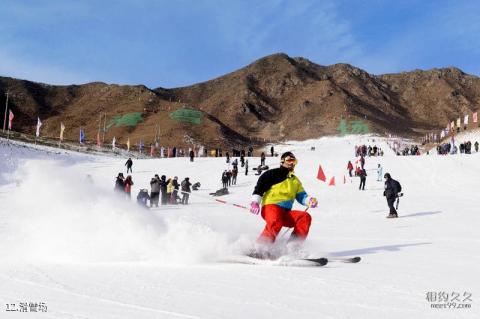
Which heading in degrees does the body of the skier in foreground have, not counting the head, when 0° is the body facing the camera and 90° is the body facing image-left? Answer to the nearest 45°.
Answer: approximately 315°

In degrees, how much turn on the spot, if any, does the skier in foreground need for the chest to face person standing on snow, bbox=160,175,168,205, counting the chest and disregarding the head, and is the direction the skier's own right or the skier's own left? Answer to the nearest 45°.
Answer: approximately 135° to the skier's own left

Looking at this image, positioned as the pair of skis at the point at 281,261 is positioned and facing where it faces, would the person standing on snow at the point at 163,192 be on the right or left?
on its left

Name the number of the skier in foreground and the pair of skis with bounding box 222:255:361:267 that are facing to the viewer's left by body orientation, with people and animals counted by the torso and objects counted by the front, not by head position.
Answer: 0

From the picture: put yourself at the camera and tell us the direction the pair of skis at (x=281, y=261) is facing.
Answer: facing to the right of the viewer

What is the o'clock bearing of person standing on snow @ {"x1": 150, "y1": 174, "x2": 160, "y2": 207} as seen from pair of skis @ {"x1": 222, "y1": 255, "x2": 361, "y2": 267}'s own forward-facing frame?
The person standing on snow is roughly at 8 o'clock from the pair of skis.

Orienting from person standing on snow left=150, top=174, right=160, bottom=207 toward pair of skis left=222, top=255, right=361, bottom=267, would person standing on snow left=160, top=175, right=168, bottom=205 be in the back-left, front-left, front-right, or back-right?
back-left

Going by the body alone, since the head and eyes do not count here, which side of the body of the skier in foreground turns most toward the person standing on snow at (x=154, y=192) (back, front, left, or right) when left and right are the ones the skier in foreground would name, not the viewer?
back
